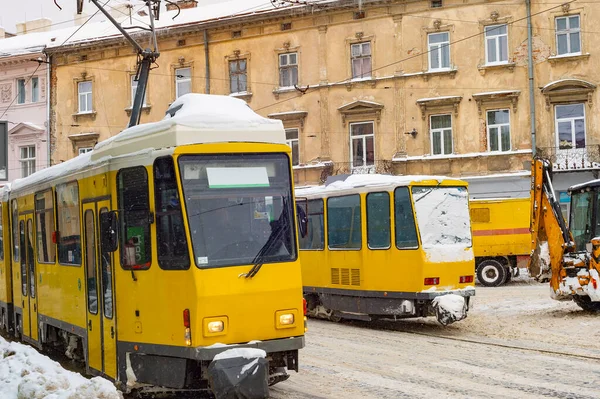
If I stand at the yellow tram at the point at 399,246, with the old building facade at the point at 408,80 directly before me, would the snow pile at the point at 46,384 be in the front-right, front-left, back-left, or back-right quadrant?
back-left

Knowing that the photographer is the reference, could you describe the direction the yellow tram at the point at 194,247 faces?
facing the viewer and to the right of the viewer

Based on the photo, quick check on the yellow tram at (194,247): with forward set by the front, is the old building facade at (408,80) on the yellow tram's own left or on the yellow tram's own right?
on the yellow tram's own left

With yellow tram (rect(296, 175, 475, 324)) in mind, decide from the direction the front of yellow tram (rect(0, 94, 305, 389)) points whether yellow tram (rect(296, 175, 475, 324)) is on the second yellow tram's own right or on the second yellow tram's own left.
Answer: on the second yellow tram's own left
